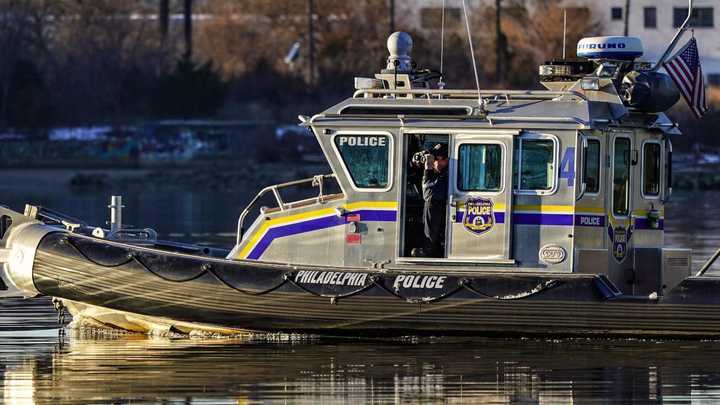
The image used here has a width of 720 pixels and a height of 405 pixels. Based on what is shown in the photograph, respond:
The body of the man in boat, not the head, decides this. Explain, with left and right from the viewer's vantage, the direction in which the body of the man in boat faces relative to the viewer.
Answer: facing to the left of the viewer

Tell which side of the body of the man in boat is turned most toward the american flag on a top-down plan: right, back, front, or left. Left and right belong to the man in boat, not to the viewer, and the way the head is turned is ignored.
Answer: back
